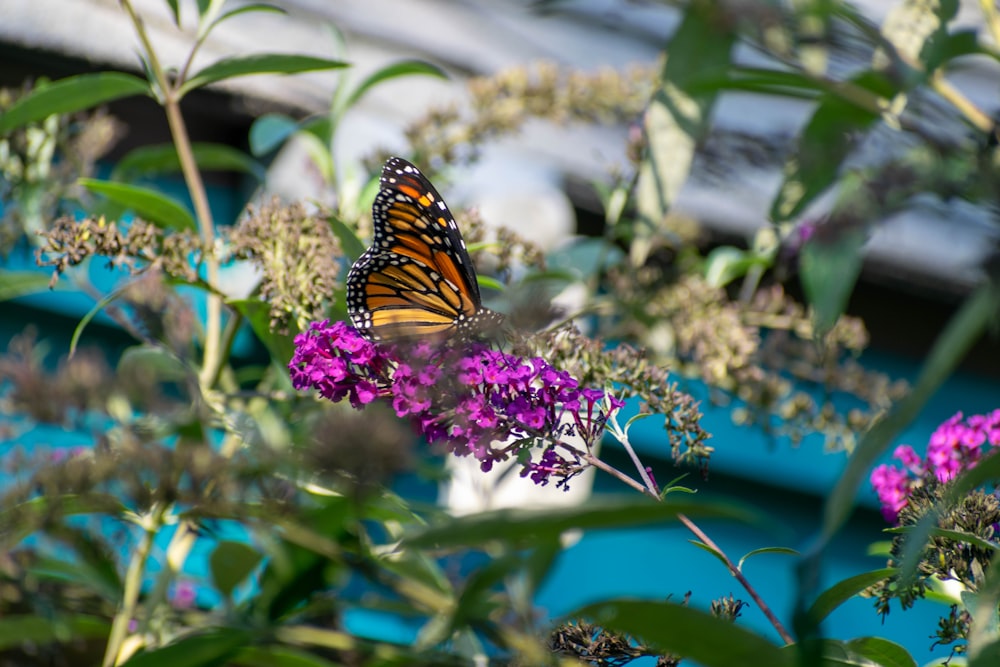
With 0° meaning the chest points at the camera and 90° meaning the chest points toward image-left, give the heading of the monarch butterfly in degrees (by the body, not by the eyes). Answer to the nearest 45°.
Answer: approximately 270°
